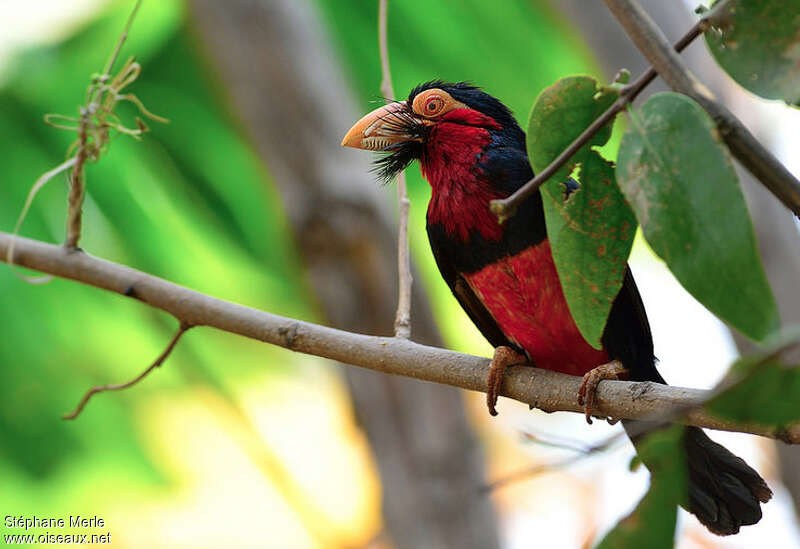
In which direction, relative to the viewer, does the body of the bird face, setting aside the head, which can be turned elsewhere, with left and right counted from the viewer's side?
facing the viewer and to the left of the viewer
